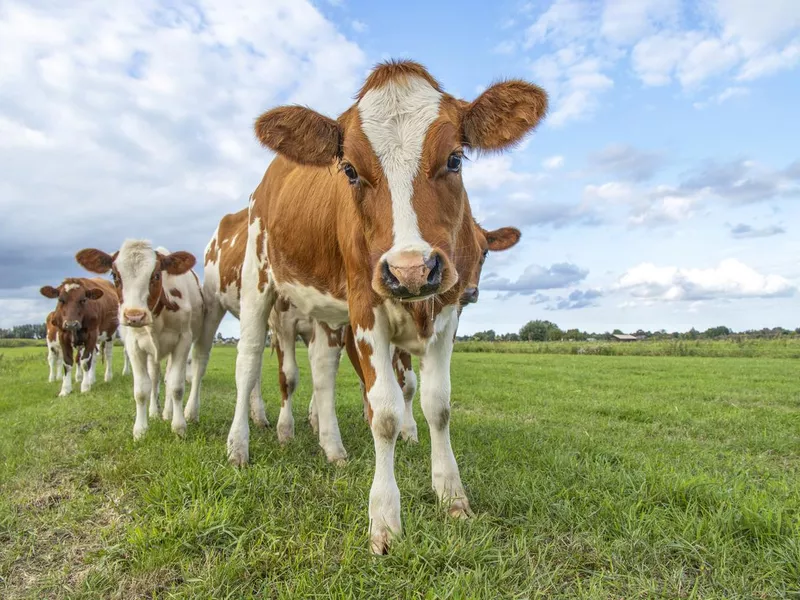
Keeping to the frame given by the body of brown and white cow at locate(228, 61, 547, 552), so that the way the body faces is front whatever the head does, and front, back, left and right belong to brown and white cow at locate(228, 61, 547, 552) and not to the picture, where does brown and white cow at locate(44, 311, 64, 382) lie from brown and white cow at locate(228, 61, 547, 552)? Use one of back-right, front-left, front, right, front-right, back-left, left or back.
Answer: back

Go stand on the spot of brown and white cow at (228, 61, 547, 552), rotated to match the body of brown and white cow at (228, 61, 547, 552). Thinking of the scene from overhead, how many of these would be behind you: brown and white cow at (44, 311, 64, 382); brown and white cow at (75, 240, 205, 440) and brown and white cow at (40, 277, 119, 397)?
3

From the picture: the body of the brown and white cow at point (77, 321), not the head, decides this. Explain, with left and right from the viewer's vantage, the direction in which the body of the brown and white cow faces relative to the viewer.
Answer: facing the viewer and to the left of the viewer

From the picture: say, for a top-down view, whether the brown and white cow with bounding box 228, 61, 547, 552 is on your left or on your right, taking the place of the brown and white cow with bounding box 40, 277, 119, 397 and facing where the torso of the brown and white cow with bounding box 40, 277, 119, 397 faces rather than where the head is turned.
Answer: on your left

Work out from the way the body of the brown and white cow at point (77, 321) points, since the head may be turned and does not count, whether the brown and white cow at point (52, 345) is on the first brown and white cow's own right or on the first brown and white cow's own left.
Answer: on the first brown and white cow's own right

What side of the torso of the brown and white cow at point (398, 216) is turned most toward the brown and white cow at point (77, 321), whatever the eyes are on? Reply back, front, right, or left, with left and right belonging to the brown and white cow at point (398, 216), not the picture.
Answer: back

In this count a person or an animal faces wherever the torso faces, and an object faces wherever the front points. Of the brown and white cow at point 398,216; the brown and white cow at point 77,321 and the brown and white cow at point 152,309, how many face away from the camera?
0

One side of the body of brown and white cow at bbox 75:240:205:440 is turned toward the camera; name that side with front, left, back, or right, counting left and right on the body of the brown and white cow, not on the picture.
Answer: front

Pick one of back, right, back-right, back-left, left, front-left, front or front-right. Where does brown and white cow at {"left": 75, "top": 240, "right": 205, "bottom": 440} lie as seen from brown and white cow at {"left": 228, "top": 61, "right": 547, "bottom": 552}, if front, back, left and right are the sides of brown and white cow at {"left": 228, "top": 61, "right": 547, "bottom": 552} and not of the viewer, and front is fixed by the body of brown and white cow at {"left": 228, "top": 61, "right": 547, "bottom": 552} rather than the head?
back

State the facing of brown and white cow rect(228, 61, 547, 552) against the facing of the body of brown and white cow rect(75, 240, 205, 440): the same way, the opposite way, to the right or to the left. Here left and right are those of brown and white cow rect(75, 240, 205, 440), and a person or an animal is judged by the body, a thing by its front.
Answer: the same way

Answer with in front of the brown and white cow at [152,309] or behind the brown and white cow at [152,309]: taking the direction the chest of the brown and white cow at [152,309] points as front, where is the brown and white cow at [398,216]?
in front

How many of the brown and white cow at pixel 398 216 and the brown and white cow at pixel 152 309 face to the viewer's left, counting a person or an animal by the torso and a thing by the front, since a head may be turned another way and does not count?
0

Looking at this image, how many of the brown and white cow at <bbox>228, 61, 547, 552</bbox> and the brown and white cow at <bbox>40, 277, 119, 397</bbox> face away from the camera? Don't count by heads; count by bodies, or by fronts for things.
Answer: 0

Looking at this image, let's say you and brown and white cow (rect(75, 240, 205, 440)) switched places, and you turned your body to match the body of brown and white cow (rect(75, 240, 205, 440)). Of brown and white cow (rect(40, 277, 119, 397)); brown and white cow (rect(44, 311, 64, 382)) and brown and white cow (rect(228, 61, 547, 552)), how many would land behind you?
2

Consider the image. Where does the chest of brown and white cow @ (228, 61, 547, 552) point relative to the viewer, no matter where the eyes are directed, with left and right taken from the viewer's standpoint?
facing the viewer and to the right of the viewer

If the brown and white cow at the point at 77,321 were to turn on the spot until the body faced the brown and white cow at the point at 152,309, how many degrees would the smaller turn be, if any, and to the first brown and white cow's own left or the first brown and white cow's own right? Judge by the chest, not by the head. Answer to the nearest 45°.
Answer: approximately 45° to the first brown and white cow's own left
